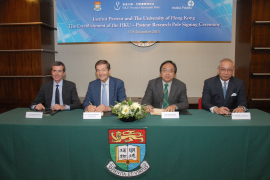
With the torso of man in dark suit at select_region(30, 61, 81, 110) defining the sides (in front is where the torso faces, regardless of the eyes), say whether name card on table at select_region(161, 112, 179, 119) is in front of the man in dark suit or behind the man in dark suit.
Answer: in front

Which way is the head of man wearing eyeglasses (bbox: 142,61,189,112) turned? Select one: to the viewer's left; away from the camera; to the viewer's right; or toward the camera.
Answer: toward the camera

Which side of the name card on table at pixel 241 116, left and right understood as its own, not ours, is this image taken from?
front

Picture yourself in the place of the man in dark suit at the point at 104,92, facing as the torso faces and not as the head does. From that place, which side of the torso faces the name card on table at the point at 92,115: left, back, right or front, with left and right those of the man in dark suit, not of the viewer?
front

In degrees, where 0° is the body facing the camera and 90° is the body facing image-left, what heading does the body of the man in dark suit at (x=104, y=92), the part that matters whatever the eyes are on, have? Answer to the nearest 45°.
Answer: approximately 0°

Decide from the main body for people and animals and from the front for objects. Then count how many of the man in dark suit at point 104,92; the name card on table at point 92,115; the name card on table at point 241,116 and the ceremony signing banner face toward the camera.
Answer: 4

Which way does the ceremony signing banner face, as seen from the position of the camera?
facing the viewer

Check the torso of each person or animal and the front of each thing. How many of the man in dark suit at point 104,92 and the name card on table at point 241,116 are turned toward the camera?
2

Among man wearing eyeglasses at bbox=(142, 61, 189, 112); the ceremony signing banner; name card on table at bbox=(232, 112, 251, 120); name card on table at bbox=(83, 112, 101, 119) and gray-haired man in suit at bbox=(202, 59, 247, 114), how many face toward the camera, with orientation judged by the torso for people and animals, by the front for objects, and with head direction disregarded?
5

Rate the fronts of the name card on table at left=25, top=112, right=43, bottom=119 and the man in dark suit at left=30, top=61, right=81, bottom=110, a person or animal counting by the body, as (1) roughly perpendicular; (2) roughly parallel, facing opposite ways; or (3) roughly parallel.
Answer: roughly parallel

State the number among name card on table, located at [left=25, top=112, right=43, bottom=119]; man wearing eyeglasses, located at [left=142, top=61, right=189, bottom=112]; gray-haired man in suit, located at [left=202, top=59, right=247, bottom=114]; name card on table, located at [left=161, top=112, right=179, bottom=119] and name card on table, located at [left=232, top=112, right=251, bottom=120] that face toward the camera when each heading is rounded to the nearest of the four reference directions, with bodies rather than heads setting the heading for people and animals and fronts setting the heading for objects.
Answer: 5

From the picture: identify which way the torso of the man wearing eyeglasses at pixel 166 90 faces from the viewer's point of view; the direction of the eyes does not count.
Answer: toward the camera

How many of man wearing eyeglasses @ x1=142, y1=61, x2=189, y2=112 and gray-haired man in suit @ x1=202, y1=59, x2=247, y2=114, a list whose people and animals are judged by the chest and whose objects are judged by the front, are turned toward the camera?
2

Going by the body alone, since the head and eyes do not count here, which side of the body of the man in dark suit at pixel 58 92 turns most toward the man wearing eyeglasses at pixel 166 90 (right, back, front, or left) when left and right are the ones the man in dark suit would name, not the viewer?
left

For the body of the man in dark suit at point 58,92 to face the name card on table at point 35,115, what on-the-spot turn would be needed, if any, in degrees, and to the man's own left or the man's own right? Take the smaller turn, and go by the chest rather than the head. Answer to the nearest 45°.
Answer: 0° — they already face it

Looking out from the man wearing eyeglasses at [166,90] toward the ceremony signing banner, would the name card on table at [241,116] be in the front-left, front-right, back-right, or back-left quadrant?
back-right

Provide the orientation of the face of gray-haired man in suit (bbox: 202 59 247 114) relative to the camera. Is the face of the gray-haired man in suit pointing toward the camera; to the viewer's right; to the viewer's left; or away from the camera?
toward the camera

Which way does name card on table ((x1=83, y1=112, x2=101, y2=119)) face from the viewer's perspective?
toward the camera
